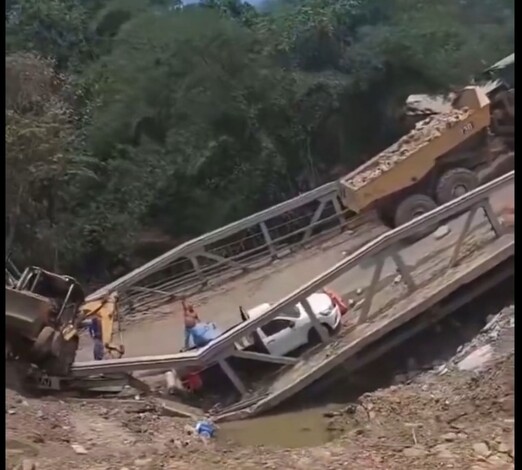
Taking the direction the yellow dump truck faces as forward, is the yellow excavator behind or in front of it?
behind

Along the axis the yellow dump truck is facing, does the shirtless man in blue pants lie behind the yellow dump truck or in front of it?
behind

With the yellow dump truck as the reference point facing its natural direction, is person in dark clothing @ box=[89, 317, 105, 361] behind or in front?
behind

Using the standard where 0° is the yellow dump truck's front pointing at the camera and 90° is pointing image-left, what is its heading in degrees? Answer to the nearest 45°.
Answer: approximately 225°
